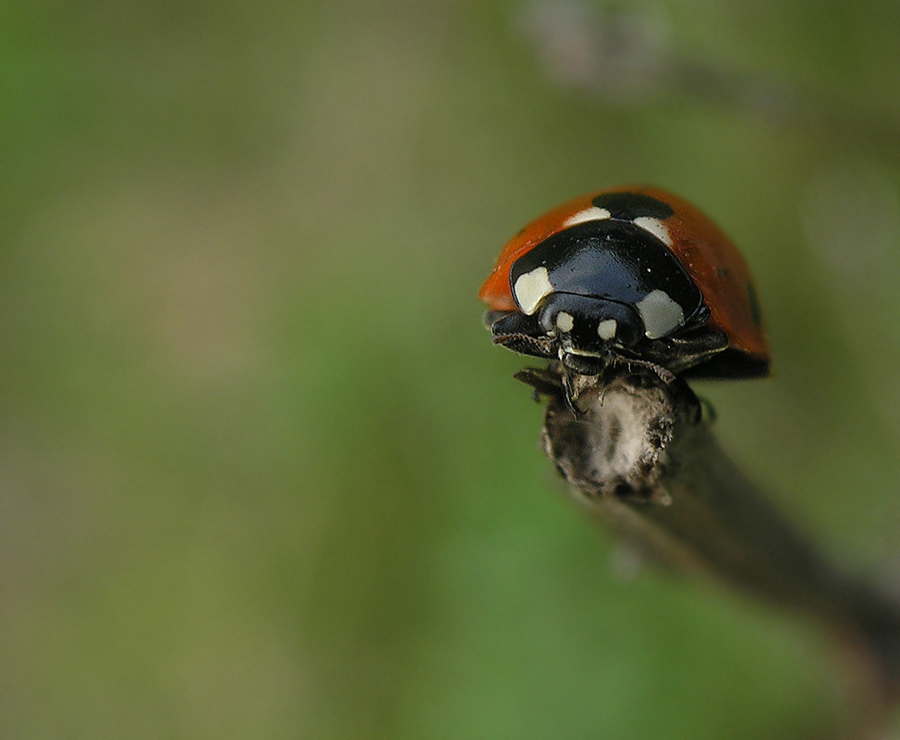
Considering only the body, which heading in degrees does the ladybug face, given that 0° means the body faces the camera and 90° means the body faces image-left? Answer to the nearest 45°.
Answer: approximately 0°
